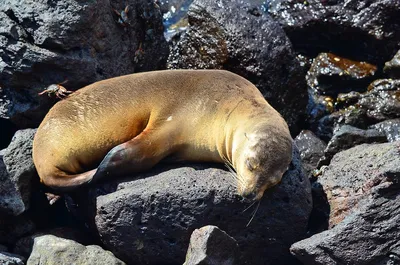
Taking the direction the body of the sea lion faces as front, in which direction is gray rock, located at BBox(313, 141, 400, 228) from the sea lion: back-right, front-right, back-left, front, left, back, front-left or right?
front

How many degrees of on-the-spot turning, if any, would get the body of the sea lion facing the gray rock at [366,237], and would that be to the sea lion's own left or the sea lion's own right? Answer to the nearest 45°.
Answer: approximately 45° to the sea lion's own right

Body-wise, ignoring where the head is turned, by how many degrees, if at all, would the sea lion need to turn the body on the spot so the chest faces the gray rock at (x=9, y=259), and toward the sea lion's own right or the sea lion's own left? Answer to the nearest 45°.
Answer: approximately 135° to the sea lion's own right

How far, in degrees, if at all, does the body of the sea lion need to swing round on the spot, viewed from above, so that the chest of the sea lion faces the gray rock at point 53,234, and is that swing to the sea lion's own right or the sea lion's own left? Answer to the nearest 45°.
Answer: approximately 180°

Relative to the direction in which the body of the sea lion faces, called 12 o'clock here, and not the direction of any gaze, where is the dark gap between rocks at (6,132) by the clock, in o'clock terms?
The dark gap between rocks is roughly at 7 o'clock from the sea lion.

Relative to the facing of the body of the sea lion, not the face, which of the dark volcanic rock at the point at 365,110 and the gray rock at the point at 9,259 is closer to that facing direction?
the dark volcanic rock

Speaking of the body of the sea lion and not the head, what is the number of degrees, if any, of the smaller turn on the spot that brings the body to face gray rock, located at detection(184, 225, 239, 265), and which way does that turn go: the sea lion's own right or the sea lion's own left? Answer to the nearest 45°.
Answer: approximately 90° to the sea lion's own right

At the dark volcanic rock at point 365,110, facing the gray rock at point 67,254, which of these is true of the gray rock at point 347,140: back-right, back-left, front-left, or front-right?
front-left

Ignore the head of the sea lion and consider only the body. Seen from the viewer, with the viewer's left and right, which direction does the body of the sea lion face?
facing to the right of the viewer

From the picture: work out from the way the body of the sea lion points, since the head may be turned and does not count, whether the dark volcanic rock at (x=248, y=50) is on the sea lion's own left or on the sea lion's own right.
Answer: on the sea lion's own left

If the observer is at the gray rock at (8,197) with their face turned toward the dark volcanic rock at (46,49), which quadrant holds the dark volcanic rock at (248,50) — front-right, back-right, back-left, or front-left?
front-right

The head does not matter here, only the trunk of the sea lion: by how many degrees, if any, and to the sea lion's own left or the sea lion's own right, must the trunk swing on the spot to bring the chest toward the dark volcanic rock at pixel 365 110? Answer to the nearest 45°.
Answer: approximately 45° to the sea lion's own left
